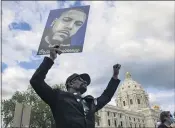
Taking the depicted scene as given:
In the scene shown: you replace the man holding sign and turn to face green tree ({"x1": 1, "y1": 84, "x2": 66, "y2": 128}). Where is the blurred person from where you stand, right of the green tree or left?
right

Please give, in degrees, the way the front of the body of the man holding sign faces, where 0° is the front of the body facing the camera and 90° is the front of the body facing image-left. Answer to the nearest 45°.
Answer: approximately 315°

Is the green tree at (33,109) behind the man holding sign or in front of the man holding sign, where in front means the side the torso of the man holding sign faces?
behind

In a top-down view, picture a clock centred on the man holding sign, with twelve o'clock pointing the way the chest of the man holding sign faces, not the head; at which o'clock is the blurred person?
The blurred person is roughly at 9 o'clock from the man holding sign.
